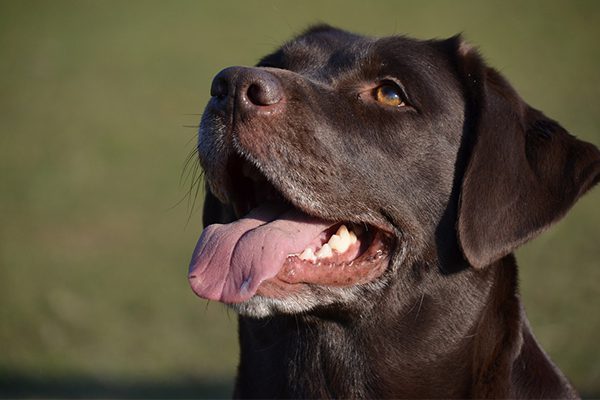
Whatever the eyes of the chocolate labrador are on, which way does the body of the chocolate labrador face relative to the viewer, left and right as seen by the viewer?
facing the viewer and to the left of the viewer
